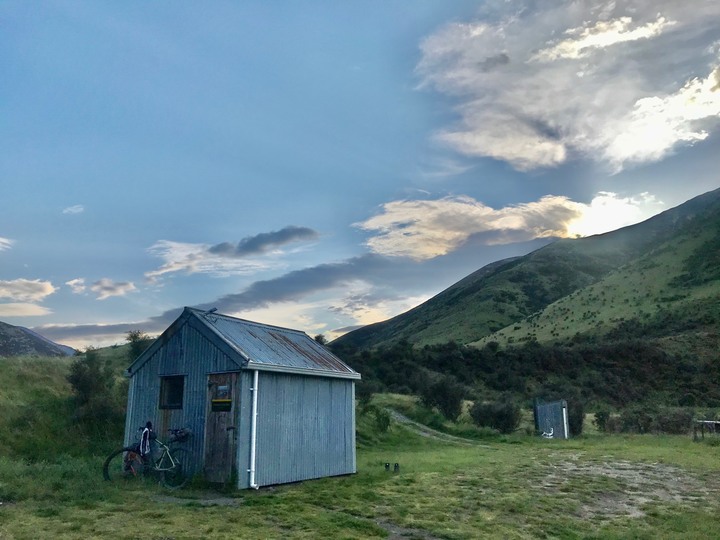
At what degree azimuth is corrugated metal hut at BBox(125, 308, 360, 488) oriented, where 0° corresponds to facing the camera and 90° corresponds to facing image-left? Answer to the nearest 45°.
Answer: approximately 45°

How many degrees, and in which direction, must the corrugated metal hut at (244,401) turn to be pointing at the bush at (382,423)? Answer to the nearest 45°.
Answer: approximately 180°

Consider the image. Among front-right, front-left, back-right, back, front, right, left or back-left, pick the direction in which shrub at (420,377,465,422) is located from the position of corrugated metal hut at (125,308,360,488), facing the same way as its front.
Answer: back

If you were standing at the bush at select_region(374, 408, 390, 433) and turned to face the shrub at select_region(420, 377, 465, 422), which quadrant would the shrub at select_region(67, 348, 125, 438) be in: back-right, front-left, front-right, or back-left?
back-left

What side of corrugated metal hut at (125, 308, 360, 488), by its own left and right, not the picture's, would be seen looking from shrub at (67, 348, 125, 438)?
right

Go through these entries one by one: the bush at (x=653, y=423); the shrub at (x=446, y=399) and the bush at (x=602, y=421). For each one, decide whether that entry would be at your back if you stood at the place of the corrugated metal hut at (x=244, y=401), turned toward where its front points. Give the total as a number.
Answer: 3

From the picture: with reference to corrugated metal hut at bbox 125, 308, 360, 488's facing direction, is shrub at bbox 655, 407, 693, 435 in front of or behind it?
behind

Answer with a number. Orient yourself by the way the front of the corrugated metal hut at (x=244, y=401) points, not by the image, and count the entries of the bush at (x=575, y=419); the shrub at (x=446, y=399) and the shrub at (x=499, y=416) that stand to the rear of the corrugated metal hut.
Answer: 3

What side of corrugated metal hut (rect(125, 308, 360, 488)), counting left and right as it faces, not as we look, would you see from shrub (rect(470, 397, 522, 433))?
back

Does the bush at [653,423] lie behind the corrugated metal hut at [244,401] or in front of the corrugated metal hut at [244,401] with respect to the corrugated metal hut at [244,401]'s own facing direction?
behind

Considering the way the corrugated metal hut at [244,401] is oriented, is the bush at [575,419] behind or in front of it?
behind

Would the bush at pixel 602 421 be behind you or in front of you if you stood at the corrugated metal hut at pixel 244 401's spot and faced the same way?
behind
